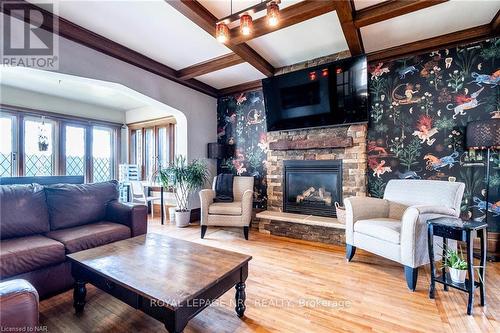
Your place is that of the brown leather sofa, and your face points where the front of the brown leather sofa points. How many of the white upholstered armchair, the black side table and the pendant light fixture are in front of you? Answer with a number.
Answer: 3

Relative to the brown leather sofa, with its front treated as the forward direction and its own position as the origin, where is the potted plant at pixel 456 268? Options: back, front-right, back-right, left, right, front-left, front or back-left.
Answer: front

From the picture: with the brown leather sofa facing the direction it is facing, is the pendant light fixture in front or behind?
in front

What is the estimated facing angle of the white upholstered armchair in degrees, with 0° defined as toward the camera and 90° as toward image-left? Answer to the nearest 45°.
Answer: approximately 45°

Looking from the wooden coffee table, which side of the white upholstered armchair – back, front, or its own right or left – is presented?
front

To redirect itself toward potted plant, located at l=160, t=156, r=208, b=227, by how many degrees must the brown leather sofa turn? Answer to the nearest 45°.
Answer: approximately 90° to its left

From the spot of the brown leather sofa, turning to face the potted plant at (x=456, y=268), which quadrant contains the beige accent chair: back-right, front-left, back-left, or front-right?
front-left

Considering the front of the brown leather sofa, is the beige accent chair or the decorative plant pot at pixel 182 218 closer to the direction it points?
the beige accent chair

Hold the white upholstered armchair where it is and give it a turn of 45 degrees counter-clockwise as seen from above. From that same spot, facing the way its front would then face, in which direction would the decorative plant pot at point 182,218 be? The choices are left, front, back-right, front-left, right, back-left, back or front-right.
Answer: right

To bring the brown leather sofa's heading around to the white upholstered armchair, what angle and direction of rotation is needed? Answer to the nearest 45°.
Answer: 0° — it already faces it

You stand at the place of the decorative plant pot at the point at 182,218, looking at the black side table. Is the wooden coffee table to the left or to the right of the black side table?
right

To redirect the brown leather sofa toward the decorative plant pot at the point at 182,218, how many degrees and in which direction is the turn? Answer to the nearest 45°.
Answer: approximately 90° to its left

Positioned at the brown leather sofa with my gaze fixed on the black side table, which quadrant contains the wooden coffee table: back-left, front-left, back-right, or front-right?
front-right

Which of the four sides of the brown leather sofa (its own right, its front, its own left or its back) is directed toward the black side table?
front

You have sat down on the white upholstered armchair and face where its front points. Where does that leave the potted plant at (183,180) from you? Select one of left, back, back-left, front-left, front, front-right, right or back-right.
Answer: front-right

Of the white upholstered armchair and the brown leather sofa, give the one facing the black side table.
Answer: the brown leather sofa
